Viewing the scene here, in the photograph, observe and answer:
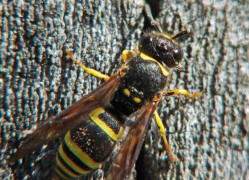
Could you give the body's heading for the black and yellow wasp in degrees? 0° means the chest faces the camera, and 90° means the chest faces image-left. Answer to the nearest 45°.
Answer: approximately 225°
